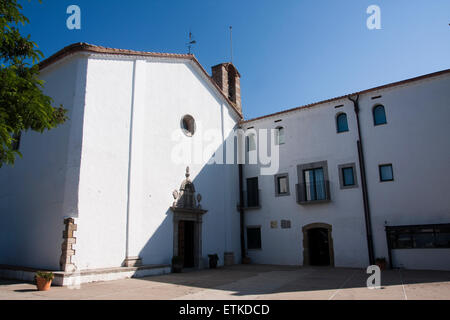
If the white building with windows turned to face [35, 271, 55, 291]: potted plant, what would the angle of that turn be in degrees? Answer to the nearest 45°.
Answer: approximately 90° to its right

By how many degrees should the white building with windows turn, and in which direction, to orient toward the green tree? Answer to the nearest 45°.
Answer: approximately 90° to its right
